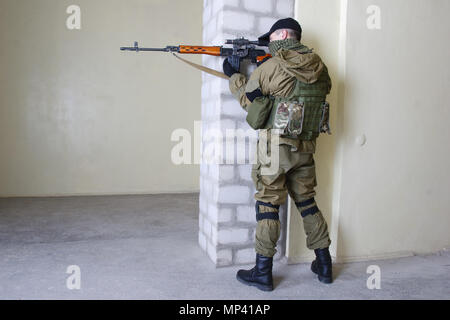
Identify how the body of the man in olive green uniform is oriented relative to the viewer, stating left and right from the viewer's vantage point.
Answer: facing away from the viewer and to the left of the viewer
